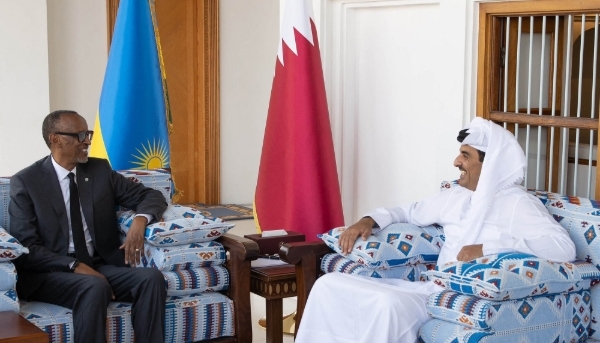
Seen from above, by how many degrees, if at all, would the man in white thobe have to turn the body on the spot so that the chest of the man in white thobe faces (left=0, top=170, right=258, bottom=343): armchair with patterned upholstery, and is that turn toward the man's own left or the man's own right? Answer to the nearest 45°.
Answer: approximately 45° to the man's own right

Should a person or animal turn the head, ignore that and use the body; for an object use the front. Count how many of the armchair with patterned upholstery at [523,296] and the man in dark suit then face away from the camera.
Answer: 0

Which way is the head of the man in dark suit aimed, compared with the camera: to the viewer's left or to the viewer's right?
to the viewer's right

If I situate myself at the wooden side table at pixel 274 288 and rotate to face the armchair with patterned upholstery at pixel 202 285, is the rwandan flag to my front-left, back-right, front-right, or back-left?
front-right

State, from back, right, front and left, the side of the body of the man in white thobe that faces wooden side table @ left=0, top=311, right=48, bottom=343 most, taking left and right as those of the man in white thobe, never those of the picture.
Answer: front

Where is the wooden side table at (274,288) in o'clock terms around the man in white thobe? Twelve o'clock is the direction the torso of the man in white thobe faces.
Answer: The wooden side table is roughly at 2 o'clock from the man in white thobe.

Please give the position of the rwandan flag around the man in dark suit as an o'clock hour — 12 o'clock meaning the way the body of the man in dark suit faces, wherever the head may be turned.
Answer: The rwandan flag is roughly at 8 o'clock from the man in dark suit.

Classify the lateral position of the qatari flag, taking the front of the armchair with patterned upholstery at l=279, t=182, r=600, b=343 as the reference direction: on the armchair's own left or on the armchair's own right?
on the armchair's own right

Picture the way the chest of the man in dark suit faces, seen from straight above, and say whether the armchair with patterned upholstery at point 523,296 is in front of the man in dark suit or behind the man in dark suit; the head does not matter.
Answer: in front

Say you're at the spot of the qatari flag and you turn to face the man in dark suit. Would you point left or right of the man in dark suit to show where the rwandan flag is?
right

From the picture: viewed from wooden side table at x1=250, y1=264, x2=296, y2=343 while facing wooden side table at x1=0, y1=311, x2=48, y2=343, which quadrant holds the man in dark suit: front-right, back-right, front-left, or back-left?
front-right

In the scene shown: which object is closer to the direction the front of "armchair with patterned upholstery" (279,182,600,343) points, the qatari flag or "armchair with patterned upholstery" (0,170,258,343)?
the armchair with patterned upholstery

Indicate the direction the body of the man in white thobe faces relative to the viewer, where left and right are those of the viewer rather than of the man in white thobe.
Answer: facing the viewer and to the left of the viewer

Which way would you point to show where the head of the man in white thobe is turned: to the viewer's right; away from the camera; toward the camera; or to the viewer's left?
to the viewer's left

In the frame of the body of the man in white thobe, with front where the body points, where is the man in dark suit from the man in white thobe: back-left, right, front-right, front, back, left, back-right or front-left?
front-right

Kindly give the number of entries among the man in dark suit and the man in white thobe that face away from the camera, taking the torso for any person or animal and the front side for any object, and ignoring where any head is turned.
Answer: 0
